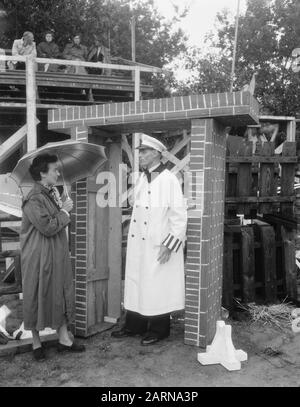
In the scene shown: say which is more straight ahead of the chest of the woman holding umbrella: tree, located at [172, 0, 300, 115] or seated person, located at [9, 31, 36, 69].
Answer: the tree

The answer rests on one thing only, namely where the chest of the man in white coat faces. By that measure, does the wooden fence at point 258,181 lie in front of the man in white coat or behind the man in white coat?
behind

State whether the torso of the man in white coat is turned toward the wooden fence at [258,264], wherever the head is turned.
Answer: no

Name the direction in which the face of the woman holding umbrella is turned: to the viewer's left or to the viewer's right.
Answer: to the viewer's right

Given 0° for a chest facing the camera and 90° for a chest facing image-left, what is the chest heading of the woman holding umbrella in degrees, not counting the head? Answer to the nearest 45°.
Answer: approximately 270°

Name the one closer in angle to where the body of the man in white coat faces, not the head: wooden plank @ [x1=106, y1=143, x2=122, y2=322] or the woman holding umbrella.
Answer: the woman holding umbrella

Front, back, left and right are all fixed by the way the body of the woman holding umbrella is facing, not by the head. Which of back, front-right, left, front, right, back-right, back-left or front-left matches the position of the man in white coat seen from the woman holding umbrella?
front

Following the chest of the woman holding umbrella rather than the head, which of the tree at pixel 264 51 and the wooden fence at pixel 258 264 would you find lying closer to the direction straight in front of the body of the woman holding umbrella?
the wooden fence

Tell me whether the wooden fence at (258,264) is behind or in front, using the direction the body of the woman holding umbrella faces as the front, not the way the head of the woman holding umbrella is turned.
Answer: in front

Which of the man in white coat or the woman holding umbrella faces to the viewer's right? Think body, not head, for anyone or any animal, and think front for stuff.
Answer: the woman holding umbrella

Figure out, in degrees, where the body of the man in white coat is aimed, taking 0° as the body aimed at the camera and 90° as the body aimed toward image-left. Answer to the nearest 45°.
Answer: approximately 45°

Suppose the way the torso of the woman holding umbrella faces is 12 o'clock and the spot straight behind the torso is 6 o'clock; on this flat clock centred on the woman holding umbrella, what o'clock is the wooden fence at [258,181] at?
The wooden fence is roughly at 11 o'clock from the woman holding umbrella.

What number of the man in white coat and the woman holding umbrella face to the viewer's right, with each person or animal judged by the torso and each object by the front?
1

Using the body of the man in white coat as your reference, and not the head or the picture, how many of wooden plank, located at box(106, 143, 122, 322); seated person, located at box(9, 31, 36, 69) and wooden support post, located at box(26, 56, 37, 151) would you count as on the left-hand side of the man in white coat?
0

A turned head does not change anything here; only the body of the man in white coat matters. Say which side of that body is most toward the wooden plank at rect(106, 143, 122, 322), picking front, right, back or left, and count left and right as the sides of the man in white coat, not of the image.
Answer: right
